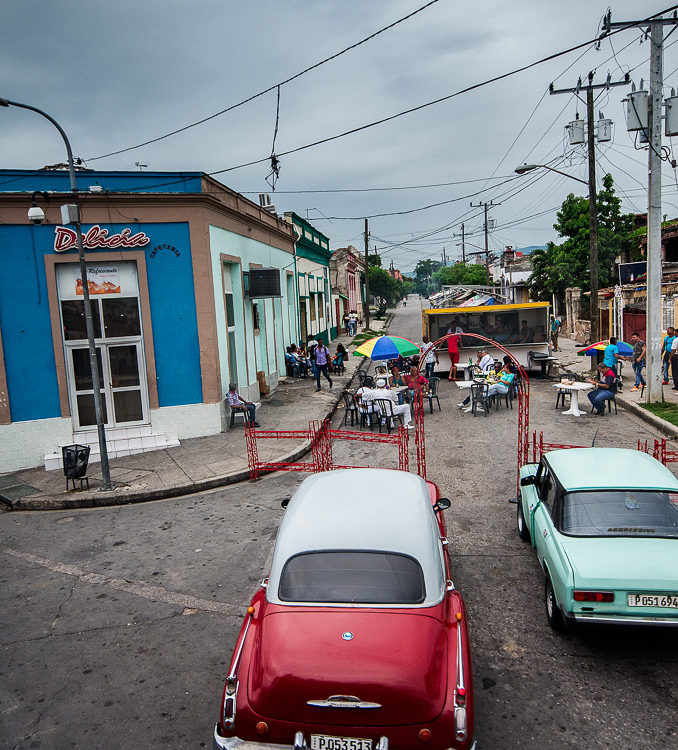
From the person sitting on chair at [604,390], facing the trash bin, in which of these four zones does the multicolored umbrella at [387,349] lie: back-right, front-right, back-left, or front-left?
front-right

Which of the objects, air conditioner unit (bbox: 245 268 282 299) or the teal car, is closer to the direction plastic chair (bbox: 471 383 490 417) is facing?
the air conditioner unit

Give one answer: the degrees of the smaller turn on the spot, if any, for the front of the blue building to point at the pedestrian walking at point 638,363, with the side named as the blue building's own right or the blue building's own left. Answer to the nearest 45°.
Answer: approximately 90° to the blue building's own left

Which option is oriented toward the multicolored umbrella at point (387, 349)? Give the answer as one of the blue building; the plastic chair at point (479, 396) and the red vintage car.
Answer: the red vintage car

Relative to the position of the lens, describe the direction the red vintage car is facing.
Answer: facing away from the viewer

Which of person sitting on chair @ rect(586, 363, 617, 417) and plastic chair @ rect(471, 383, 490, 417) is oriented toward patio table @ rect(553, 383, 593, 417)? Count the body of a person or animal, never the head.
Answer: the person sitting on chair

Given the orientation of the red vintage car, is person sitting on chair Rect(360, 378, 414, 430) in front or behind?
in front

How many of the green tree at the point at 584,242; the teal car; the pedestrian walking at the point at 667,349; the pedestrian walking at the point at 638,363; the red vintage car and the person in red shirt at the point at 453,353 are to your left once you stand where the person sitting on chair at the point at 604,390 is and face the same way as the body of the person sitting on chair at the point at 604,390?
2

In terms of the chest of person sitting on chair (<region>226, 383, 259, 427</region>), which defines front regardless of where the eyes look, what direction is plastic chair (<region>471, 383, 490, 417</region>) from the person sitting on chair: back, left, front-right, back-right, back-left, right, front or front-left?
front-left

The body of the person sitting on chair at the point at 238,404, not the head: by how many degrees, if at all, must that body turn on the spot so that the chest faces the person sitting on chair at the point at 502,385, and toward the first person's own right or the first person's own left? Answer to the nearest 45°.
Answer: approximately 45° to the first person's own left

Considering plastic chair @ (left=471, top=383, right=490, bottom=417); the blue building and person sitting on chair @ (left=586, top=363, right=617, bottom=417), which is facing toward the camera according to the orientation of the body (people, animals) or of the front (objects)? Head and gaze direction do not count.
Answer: the blue building

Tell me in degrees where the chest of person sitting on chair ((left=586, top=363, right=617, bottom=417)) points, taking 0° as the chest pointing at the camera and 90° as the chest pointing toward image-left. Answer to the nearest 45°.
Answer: approximately 90°

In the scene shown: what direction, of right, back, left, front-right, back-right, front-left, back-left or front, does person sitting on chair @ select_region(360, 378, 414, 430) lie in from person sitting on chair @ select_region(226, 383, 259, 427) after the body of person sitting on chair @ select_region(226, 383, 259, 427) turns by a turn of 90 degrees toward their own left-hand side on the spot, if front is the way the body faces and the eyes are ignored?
front-right

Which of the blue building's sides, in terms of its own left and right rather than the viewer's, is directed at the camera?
front
